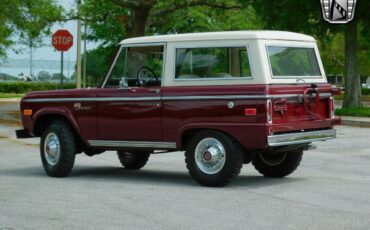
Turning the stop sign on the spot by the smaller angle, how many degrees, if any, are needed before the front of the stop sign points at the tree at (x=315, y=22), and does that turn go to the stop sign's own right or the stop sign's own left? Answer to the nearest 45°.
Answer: approximately 90° to the stop sign's own left

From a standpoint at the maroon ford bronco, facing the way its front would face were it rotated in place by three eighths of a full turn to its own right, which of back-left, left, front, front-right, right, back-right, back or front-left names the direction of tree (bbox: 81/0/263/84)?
left

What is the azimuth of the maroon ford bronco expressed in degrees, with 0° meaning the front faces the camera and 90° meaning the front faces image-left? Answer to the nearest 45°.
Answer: approximately 135°

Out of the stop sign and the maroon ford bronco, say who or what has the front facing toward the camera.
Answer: the stop sign

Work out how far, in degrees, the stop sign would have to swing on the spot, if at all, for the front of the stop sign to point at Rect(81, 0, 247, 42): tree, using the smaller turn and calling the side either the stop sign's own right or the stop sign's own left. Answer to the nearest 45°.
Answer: approximately 135° to the stop sign's own left

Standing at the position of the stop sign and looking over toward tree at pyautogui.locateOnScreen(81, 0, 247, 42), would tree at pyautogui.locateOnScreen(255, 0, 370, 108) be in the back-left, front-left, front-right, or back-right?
front-right

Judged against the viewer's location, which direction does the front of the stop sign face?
facing the viewer

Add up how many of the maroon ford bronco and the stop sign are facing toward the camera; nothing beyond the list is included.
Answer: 1

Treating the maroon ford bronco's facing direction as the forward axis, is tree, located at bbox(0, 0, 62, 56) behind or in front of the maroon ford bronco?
in front

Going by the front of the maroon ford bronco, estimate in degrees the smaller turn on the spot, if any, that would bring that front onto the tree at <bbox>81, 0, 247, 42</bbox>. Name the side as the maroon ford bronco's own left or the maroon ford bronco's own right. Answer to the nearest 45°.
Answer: approximately 45° to the maroon ford bronco's own right

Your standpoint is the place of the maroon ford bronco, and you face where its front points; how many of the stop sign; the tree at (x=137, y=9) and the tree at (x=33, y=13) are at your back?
0

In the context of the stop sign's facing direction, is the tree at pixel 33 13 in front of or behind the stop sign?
behind

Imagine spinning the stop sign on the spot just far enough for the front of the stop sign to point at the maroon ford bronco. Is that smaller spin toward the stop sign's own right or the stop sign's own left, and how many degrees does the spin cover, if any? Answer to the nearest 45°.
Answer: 0° — it already faces it
